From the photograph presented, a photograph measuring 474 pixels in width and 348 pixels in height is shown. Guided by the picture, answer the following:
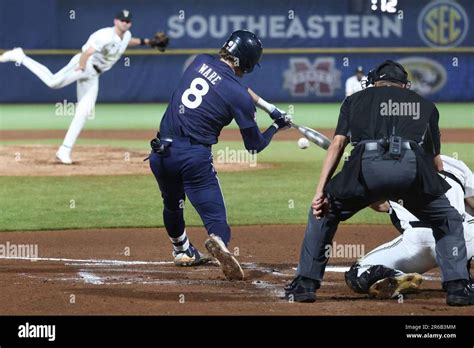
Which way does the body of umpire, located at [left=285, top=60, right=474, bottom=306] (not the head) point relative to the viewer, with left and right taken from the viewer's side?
facing away from the viewer

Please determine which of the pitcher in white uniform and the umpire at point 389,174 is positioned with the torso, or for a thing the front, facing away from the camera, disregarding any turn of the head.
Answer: the umpire

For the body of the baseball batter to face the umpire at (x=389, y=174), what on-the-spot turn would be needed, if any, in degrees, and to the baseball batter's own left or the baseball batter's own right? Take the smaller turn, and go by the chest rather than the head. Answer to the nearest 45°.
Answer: approximately 90° to the baseball batter's own right

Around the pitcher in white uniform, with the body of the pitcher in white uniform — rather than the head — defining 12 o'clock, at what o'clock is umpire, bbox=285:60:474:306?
The umpire is roughly at 1 o'clock from the pitcher in white uniform.

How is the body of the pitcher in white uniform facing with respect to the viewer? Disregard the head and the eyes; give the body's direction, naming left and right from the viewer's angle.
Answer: facing the viewer and to the right of the viewer

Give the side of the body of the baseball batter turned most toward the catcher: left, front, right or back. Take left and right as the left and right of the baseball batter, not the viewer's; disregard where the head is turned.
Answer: right

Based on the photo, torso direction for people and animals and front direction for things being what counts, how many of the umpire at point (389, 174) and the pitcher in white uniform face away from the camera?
1

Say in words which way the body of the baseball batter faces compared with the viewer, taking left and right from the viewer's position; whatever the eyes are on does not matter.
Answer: facing away from the viewer and to the right of the viewer

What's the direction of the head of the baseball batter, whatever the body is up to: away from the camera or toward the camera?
away from the camera

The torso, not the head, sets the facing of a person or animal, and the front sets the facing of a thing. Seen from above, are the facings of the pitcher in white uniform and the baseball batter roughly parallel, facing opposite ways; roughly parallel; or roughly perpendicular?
roughly perpendicular

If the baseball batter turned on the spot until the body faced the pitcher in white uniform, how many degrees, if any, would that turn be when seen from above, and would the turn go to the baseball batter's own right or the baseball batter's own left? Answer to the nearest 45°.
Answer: approximately 45° to the baseball batter's own left

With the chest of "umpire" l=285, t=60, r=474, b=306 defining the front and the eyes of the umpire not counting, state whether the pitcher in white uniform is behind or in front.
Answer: in front
